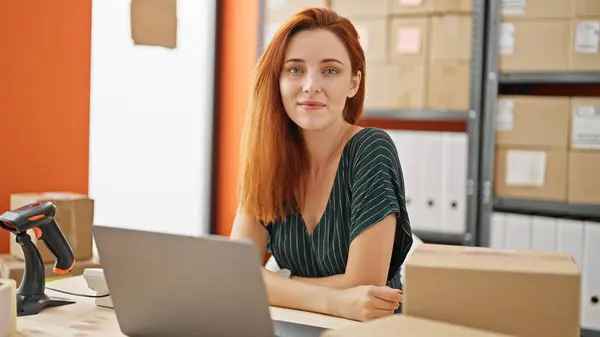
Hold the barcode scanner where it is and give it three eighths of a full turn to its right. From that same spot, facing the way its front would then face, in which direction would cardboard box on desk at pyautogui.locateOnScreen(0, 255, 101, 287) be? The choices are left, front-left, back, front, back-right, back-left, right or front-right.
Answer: front

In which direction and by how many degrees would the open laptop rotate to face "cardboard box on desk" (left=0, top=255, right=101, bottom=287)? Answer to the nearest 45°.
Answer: approximately 90° to its left

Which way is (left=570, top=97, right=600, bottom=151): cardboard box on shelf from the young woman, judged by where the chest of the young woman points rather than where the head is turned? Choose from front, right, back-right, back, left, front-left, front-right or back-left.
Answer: back

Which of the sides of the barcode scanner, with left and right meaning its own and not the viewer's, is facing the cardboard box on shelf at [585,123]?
back

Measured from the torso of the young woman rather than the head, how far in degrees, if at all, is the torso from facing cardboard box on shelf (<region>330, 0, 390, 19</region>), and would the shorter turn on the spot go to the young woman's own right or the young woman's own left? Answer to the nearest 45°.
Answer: approximately 135° to the young woman's own right

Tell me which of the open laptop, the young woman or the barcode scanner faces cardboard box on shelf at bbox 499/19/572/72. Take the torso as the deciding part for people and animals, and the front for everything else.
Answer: the open laptop

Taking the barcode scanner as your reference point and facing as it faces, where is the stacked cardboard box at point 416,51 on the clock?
The stacked cardboard box is roughly at 6 o'clock from the barcode scanner.

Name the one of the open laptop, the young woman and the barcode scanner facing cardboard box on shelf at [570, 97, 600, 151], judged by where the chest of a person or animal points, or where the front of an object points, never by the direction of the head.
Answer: the open laptop

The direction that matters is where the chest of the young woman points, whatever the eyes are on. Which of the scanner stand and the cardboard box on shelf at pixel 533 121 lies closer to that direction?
the scanner stand

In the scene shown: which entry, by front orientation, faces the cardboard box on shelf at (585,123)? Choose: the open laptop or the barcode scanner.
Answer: the open laptop

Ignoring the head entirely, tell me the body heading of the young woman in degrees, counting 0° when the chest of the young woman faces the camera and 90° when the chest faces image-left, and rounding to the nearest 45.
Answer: approximately 45°

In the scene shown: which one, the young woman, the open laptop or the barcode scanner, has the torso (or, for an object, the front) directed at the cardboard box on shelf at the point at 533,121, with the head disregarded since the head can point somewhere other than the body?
the open laptop

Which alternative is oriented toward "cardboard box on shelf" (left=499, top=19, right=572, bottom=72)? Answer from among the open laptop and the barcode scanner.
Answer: the open laptop

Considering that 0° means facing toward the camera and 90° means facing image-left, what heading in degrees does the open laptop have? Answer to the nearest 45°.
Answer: approximately 225°

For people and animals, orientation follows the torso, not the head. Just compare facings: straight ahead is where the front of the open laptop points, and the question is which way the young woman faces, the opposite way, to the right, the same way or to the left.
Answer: the opposite way

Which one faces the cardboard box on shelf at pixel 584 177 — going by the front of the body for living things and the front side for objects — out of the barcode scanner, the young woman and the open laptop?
the open laptop
